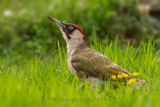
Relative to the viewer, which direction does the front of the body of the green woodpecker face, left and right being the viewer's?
facing to the left of the viewer
